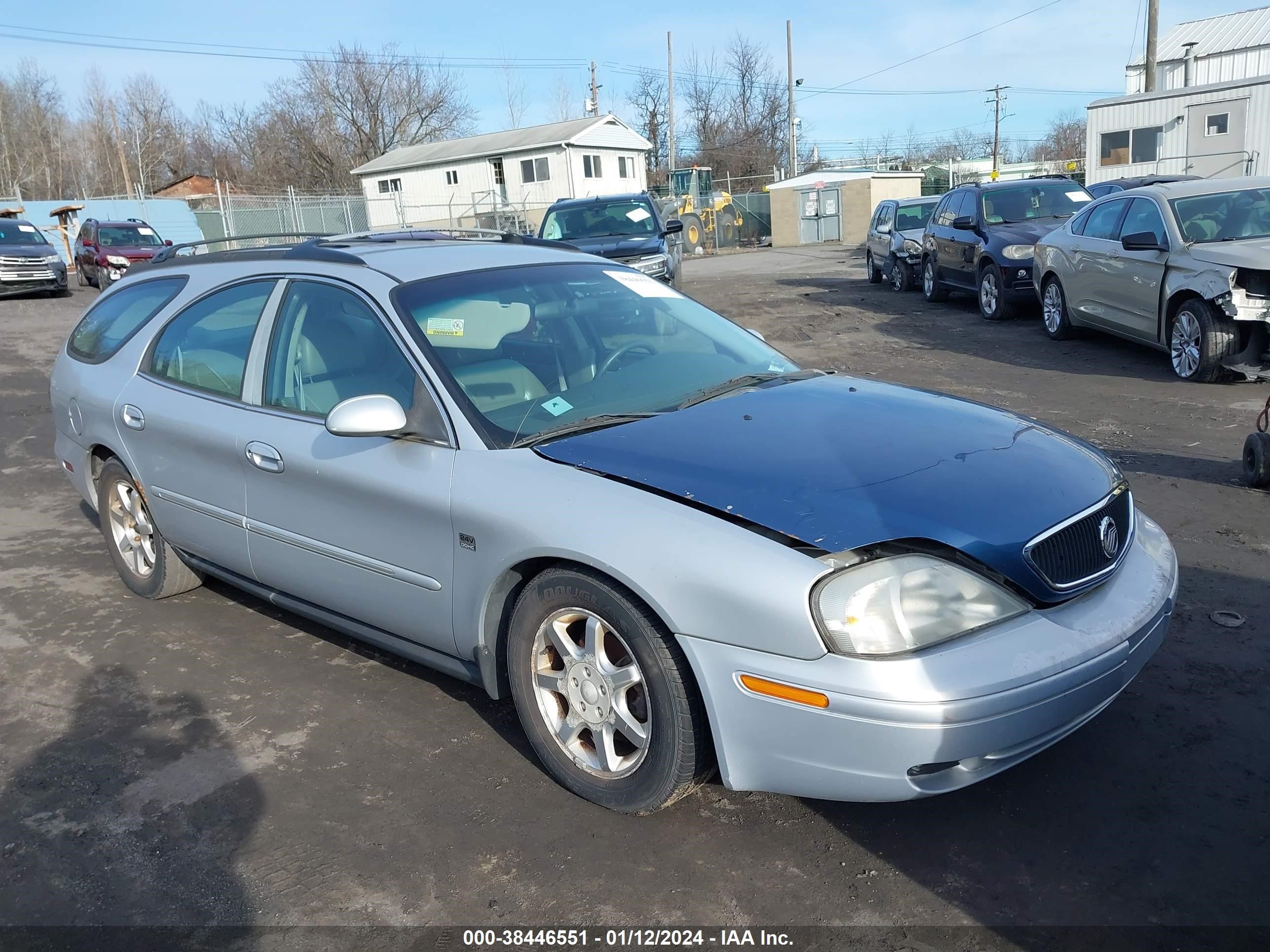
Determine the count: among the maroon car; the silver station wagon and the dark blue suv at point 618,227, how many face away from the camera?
0

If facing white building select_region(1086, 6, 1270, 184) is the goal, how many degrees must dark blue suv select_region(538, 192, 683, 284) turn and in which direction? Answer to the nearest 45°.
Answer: approximately 135° to its left

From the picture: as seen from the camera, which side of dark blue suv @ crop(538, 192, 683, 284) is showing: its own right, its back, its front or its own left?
front

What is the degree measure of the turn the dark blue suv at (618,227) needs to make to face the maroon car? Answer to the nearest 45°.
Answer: approximately 135° to its right

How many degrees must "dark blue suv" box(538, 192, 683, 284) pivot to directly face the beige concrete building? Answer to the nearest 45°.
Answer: approximately 180°

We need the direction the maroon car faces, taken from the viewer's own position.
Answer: facing the viewer and to the right of the viewer

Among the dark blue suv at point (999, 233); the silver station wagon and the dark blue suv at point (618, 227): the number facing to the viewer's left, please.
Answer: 0

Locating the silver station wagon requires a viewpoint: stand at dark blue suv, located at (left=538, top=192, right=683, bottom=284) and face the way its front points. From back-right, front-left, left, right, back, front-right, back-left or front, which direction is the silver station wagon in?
front

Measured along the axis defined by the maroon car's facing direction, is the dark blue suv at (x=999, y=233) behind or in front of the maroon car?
in front

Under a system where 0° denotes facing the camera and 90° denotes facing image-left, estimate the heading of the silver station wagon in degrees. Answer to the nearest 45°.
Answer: approximately 315°

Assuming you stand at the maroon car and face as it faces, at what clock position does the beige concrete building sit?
The beige concrete building is roughly at 10 o'clock from the maroon car.

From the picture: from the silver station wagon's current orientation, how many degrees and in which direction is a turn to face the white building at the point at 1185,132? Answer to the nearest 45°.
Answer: approximately 90° to its left

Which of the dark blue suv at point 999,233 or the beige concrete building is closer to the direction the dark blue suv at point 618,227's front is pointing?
the dark blue suv

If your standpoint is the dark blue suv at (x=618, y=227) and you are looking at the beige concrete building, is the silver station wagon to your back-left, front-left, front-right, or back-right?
back-right

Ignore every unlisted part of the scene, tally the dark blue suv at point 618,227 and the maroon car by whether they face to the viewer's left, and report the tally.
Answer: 0

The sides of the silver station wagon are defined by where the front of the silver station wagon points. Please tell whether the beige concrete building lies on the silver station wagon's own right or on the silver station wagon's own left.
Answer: on the silver station wagon's own left

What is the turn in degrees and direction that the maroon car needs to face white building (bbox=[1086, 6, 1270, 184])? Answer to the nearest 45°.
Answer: approximately 45° to its left
